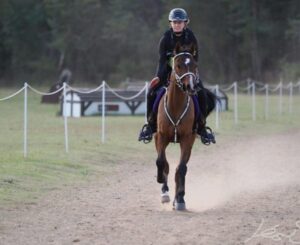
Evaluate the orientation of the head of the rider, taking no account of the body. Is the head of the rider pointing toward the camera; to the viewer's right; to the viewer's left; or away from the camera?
toward the camera

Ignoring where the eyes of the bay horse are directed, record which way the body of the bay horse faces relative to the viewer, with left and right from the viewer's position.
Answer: facing the viewer
